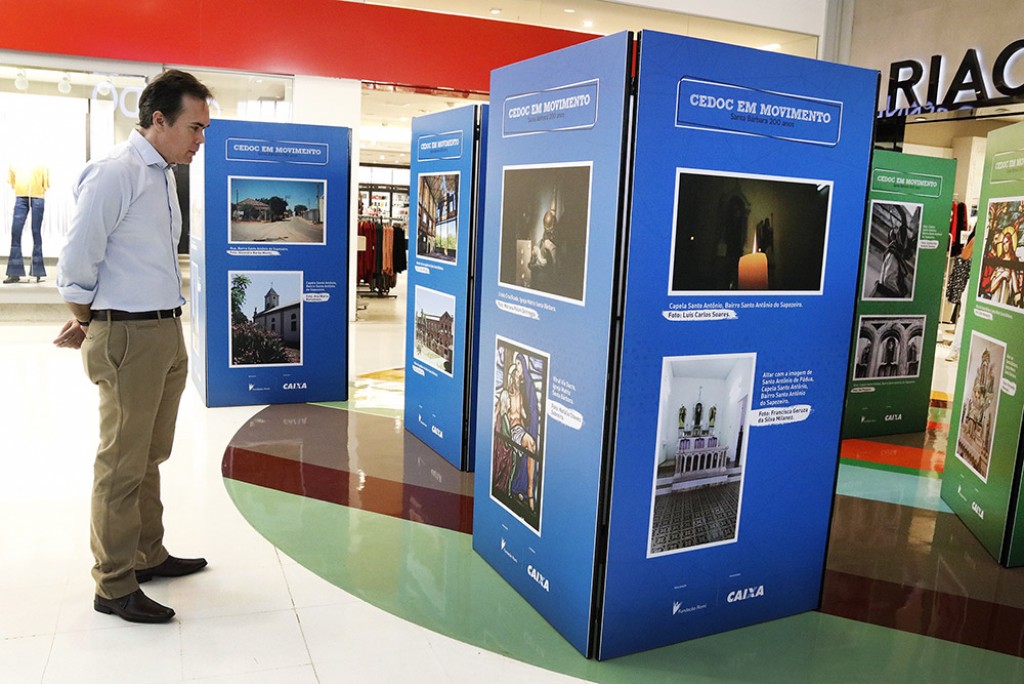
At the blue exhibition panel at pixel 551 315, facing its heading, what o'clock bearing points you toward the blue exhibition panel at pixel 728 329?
the blue exhibition panel at pixel 728 329 is roughly at 8 o'clock from the blue exhibition panel at pixel 551 315.

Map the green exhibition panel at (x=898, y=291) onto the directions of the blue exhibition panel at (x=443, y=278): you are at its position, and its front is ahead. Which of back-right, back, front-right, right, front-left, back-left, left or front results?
back-left

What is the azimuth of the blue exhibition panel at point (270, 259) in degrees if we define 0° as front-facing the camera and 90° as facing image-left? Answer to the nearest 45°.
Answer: approximately 0°

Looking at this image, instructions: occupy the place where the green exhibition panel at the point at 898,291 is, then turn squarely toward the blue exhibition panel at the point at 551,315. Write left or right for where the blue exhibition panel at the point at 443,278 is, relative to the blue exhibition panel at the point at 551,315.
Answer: right

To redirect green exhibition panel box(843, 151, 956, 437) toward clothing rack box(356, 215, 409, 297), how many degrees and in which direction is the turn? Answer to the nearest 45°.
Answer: approximately 135° to its right

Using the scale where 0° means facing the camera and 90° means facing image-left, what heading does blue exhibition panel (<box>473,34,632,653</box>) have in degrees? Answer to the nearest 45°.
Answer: approximately 45°

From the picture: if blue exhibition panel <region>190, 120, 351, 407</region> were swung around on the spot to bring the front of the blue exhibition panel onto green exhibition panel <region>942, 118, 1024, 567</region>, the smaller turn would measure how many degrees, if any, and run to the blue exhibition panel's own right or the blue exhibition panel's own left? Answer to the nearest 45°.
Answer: approximately 45° to the blue exhibition panel's own left

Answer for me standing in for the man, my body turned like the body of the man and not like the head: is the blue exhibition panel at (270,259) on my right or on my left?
on my left

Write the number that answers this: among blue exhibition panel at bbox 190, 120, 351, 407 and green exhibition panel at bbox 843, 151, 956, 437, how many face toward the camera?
2

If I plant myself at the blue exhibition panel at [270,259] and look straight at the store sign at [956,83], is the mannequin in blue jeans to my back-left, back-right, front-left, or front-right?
back-left

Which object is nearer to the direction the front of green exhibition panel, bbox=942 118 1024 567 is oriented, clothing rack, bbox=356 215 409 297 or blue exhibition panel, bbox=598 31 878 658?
the blue exhibition panel

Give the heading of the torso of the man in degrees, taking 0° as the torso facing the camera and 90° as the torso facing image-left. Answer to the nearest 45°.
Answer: approximately 270°

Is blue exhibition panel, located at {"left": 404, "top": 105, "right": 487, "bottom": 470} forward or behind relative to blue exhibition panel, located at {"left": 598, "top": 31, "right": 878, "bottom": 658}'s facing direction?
behind

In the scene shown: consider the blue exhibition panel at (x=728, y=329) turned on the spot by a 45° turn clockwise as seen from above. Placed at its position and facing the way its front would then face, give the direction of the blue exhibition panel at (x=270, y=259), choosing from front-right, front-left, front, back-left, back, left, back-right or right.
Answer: back-right
